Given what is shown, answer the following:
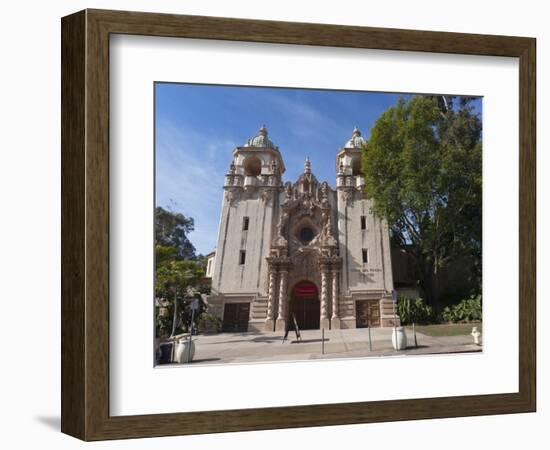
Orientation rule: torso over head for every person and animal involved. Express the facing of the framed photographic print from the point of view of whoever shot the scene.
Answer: facing the viewer and to the right of the viewer
